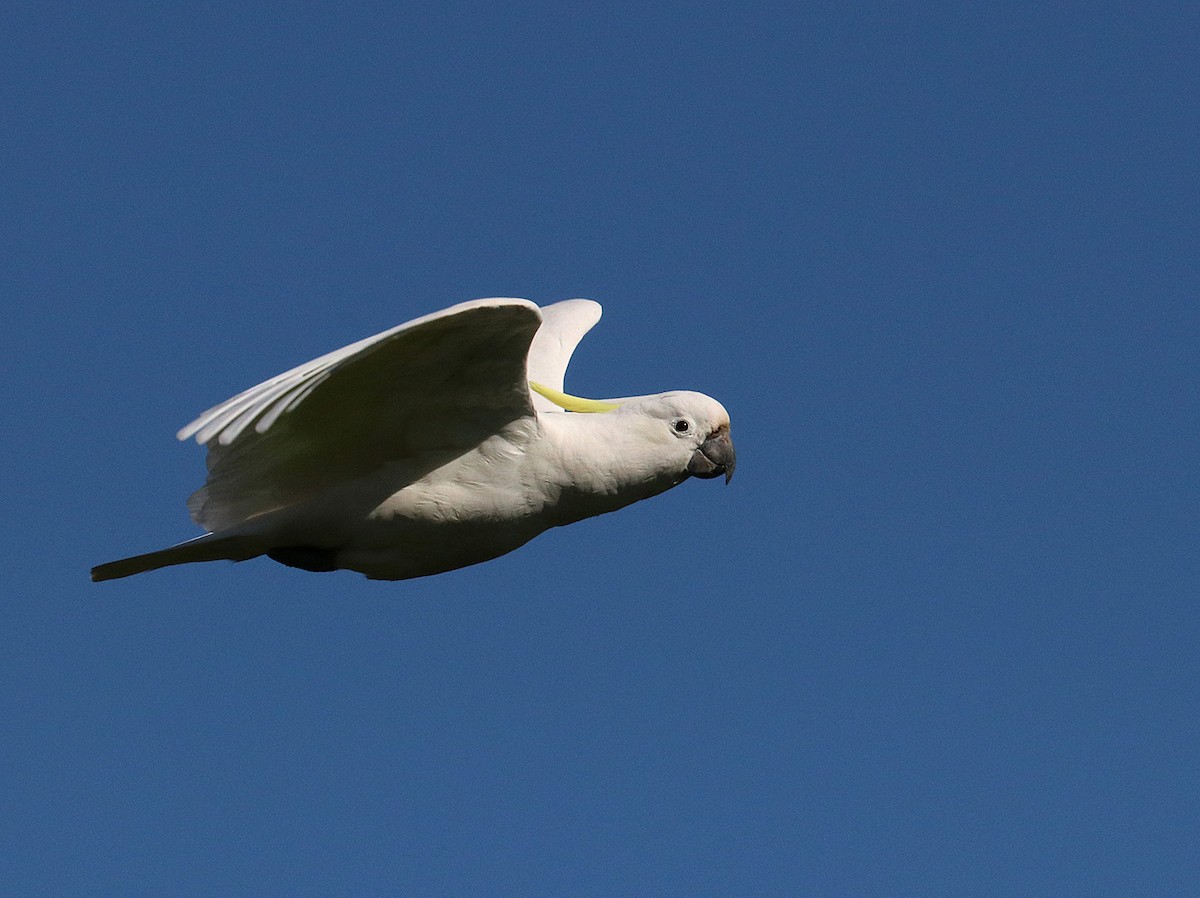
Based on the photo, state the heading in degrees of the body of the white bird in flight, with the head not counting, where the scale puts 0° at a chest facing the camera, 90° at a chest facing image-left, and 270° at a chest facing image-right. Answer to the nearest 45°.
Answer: approximately 270°
